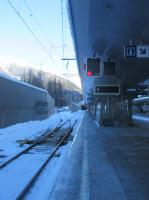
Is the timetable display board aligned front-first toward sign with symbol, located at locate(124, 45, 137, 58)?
yes

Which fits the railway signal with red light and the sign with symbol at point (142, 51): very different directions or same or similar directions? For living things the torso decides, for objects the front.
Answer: same or similar directions

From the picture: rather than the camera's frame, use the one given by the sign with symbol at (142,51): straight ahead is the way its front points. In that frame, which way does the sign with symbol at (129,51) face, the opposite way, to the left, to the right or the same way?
the same way

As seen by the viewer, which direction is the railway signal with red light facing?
toward the camera

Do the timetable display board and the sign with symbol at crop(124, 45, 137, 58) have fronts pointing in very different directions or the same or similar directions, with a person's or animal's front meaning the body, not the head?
same or similar directions

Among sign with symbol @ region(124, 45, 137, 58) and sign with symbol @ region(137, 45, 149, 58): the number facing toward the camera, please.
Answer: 2

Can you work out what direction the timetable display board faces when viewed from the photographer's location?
facing the viewer

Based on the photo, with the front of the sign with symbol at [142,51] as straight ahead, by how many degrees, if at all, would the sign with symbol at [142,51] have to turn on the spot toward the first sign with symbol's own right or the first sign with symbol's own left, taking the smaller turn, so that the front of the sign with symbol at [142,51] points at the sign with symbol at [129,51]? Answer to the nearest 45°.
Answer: approximately 45° to the first sign with symbol's own right

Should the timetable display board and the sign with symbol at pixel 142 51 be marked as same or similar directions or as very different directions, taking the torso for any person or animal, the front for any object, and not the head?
same or similar directions

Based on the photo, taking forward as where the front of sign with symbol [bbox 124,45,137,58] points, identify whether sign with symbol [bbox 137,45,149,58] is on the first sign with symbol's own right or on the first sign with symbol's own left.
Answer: on the first sign with symbol's own left
